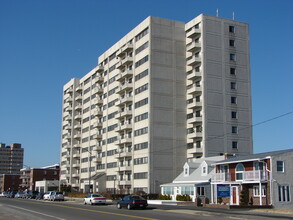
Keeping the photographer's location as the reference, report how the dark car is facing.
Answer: facing away from the viewer and to the left of the viewer
